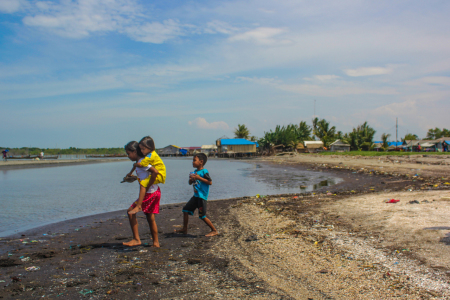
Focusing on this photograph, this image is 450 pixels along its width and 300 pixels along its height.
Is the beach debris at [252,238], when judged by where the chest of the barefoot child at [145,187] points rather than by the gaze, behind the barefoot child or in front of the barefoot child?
behind

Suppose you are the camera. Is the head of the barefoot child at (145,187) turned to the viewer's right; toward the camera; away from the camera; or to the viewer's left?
to the viewer's left

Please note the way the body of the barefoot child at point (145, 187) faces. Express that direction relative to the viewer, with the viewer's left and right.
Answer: facing to the left of the viewer

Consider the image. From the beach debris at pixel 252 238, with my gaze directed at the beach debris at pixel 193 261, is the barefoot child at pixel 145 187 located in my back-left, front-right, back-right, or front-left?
front-right
